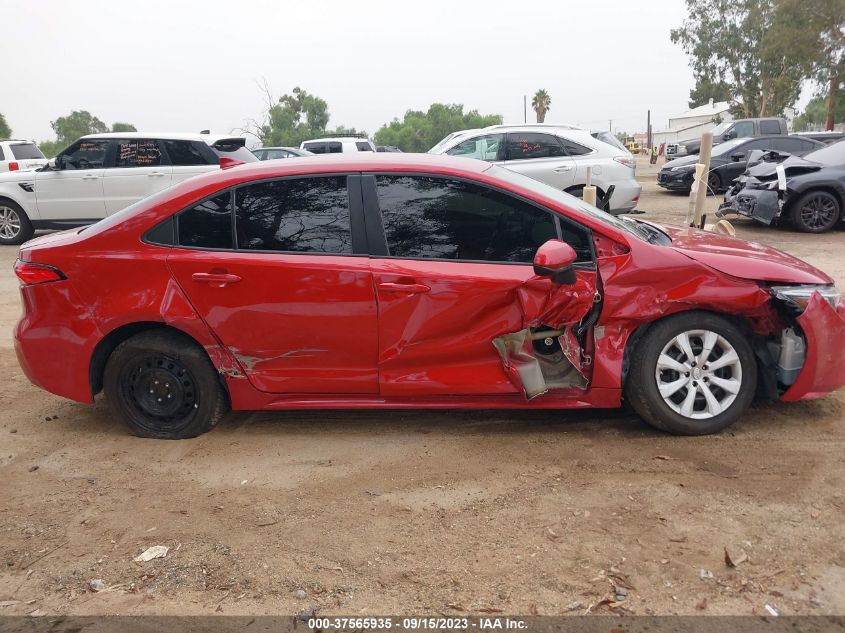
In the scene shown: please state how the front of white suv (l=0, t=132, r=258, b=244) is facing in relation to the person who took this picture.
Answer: facing to the left of the viewer

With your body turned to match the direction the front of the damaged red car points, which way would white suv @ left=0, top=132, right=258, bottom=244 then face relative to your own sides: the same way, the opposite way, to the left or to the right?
the opposite way

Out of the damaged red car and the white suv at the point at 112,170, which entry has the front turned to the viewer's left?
the white suv

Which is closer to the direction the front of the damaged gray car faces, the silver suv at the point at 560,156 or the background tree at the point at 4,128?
the silver suv

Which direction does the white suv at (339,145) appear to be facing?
to the viewer's left

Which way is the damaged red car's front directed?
to the viewer's right

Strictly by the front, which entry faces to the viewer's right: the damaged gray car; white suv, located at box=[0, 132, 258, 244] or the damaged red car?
the damaged red car

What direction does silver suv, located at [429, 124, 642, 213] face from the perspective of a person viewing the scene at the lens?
facing to the left of the viewer
